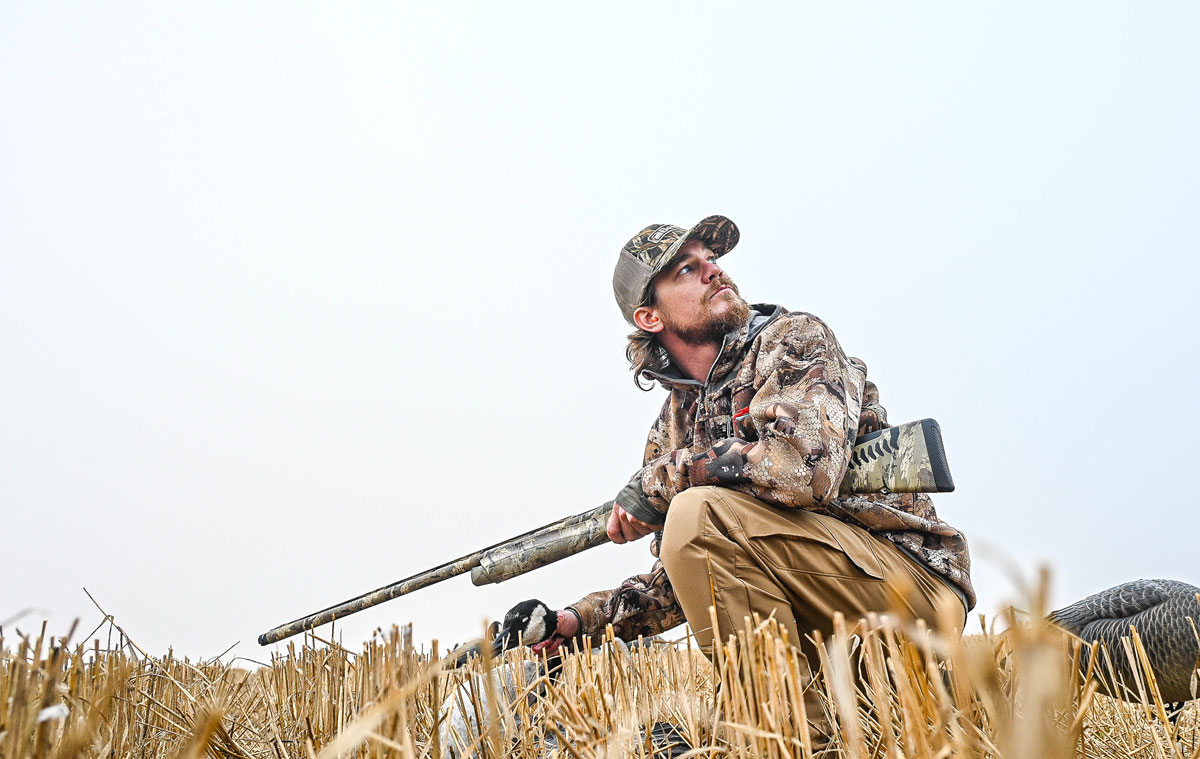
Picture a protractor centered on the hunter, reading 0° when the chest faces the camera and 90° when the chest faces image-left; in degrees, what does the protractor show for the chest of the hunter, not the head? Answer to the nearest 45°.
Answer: approximately 45°

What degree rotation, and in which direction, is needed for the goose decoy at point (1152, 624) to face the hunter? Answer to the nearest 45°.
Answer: approximately 135° to its right

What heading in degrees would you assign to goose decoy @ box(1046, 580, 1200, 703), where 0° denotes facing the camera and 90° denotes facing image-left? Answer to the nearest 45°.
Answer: approximately 270°

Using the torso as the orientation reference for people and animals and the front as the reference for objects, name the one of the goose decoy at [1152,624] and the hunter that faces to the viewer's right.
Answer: the goose decoy

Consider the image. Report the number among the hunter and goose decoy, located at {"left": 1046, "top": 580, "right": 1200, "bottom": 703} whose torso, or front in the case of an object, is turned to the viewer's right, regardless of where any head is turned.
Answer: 1
